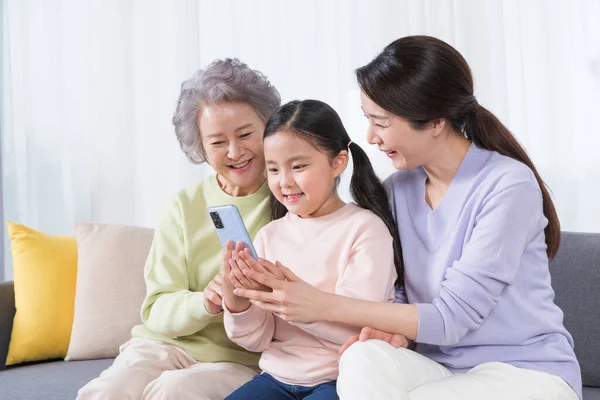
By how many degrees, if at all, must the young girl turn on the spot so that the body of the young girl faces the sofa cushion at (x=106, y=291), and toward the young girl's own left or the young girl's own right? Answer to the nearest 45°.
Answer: approximately 90° to the young girl's own right

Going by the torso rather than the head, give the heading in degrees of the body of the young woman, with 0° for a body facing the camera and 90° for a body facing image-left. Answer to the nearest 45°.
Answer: approximately 45°

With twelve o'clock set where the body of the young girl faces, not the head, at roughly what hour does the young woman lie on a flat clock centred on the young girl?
The young woman is roughly at 8 o'clock from the young girl.

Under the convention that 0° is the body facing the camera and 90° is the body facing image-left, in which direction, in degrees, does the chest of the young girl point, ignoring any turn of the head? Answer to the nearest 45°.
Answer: approximately 45°

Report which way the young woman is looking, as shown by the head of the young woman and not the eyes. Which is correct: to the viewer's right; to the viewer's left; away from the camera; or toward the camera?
to the viewer's left

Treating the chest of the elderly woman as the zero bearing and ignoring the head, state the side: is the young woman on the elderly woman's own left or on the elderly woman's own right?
on the elderly woman's own left
